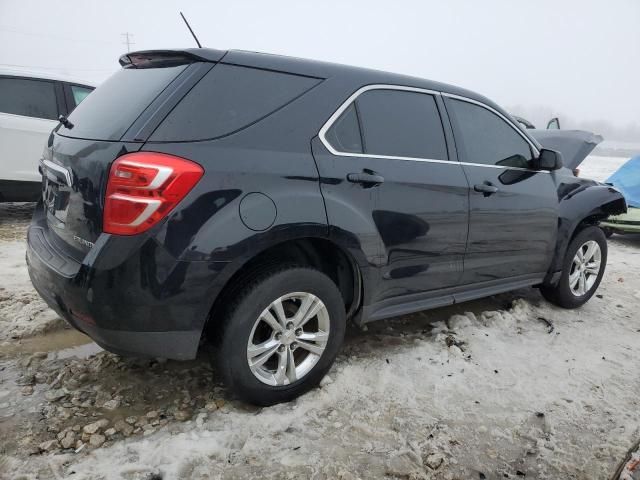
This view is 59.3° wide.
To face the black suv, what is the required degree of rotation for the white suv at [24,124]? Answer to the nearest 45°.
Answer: approximately 90° to its right

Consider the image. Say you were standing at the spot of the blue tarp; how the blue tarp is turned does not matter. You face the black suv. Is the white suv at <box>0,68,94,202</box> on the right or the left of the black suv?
right

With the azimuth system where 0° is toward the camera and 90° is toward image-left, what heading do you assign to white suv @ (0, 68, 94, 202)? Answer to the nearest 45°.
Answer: approximately 270°

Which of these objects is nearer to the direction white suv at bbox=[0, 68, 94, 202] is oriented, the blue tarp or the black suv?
the blue tarp

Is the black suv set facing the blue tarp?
yes

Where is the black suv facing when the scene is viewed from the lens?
facing away from the viewer and to the right of the viewer

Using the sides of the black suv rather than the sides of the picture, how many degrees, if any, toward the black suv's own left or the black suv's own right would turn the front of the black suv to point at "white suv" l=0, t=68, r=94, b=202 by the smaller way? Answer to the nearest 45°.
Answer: approximately 90° to the black suv's own left

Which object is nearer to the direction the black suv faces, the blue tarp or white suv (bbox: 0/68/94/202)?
the blue tarp
